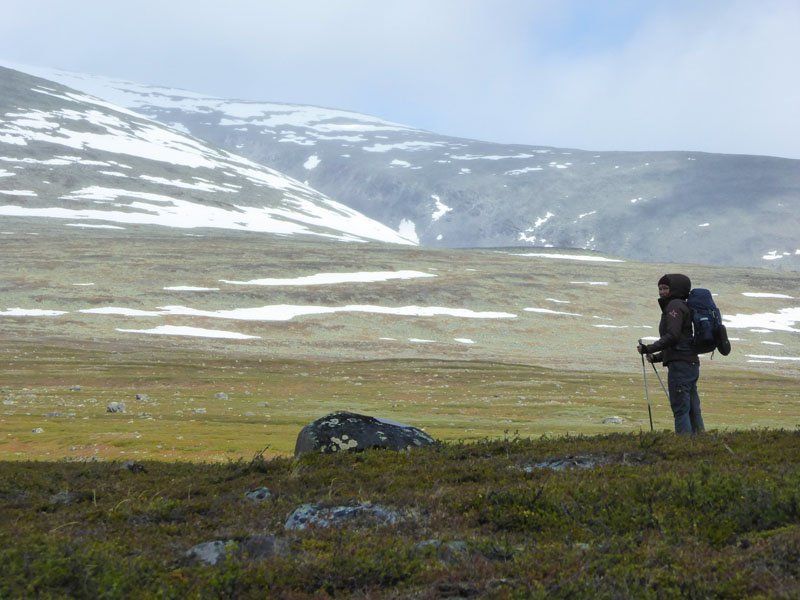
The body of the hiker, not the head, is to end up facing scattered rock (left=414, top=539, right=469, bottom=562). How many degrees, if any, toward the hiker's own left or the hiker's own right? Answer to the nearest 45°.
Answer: approximately 90° to the hiker's own left

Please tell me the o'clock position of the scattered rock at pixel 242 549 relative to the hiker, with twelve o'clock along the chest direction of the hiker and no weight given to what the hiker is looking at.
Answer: The scattered rock is roughly at 10 o'clock from the hiker.

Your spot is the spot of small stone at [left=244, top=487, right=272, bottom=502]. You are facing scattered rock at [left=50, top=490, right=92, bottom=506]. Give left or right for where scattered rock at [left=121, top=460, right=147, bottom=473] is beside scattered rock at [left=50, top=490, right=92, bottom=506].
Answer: right

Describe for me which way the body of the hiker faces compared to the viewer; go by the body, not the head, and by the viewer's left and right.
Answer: facing to the left of the viewer

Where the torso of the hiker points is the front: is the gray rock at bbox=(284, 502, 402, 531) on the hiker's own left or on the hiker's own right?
on the hiker's own left

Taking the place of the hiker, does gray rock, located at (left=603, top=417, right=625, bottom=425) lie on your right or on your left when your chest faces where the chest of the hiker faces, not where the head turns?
on your right
